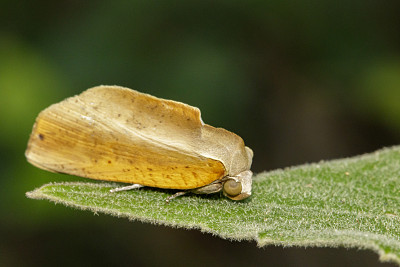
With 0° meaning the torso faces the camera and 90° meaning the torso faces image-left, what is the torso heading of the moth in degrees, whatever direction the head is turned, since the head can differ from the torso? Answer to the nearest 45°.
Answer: approximately 270°
